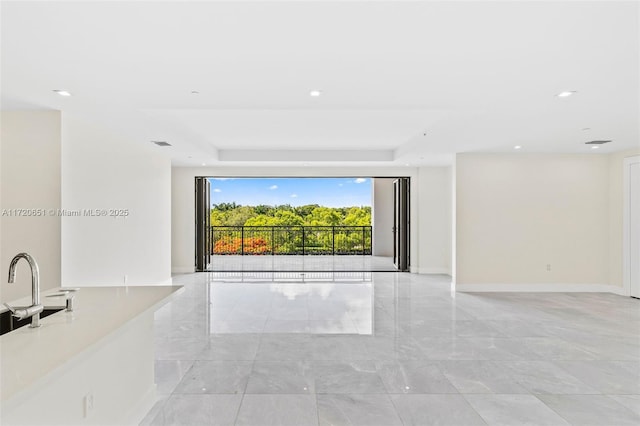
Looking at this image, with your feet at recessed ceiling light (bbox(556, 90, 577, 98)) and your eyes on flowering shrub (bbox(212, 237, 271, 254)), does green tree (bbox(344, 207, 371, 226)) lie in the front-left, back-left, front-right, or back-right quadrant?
front-right

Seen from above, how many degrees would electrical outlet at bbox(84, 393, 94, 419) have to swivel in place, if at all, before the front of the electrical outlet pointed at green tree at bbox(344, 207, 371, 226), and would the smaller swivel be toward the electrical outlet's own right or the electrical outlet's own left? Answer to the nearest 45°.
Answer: approximately 90° to the electrical outlet's own left

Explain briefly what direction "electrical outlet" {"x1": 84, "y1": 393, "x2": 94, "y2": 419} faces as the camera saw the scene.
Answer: facing the viewer and to the right of the viewer

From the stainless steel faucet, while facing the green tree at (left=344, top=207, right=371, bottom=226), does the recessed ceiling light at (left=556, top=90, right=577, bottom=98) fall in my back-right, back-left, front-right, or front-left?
front-right

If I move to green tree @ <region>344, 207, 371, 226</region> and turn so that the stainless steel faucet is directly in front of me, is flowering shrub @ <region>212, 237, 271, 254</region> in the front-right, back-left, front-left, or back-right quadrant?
front-right

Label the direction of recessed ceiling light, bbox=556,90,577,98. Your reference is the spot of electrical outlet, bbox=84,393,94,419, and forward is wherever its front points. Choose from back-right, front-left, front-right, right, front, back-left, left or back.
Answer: front-left

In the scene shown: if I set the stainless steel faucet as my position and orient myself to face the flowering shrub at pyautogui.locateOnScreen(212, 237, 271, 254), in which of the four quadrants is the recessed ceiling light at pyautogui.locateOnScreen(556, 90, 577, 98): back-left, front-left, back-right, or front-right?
front-right
